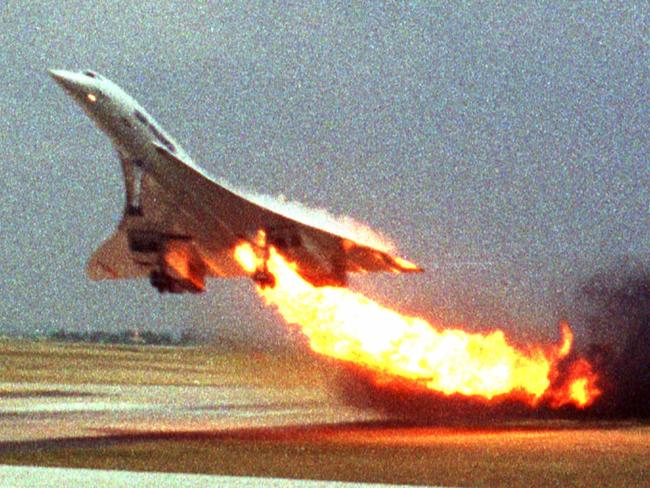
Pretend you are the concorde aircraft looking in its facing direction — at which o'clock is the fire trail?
The fire trail is roughly at 7 o'clock from the concorde aircraft.

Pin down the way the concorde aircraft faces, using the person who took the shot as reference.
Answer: facing the viewer and to the left of the viewer
